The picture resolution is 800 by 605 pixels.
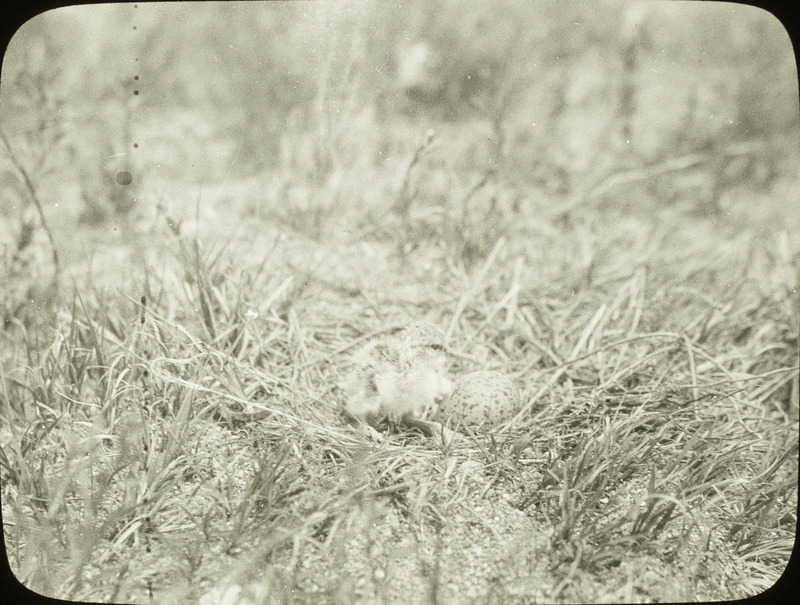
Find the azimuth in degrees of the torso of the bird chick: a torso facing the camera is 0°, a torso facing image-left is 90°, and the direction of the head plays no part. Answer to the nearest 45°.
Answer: approximately 270°
